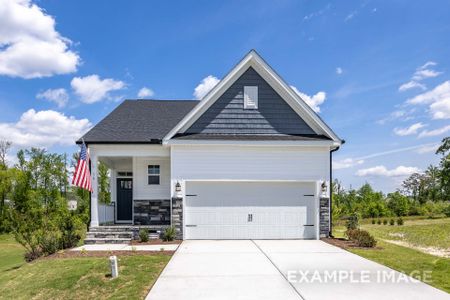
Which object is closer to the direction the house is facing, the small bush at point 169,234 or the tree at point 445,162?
the small bush

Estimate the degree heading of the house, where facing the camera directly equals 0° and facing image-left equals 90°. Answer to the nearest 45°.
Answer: approximately 0°

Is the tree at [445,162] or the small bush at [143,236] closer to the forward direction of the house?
the small bush
